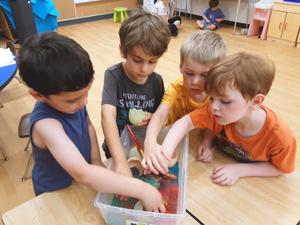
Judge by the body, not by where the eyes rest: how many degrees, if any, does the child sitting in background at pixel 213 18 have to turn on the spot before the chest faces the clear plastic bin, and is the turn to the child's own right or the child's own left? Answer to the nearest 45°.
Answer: approximately 45° to the child's own left

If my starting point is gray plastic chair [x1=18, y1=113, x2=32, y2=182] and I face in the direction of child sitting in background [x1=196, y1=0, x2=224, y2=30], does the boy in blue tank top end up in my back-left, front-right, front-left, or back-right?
back-right

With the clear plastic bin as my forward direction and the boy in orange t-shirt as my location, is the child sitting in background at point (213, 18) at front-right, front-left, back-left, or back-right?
back-right

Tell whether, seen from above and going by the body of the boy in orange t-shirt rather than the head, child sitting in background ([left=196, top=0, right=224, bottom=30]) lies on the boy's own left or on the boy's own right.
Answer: on the boy's own right

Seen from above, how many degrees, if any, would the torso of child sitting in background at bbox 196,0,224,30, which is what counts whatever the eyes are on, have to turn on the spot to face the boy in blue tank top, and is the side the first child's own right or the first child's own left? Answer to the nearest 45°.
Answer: approximately 45° to the first child's own left

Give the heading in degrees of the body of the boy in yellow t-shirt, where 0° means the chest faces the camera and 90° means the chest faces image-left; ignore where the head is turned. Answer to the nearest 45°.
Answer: approximately 0°

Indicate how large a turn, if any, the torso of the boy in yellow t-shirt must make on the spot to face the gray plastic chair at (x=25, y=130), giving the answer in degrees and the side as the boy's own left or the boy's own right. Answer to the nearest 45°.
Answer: approximately 90° to the boy's own right
